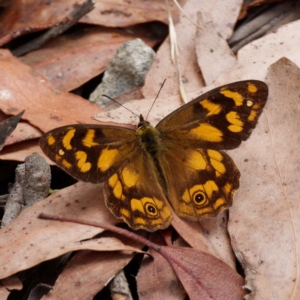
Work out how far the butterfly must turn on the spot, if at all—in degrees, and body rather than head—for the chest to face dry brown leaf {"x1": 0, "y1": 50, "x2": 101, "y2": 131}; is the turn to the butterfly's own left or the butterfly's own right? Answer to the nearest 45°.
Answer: approximately 45° to the butterfly's own left

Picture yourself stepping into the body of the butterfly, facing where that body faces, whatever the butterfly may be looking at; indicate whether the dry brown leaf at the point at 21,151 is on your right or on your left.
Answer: on your left

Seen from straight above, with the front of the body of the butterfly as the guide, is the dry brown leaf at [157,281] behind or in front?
behind

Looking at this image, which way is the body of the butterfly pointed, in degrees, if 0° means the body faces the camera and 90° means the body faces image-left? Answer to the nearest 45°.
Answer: approximately 180°

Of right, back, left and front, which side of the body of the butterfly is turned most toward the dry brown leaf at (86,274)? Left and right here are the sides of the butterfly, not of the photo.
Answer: back

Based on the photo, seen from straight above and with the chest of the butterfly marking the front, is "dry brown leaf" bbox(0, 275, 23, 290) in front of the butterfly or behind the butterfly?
behind

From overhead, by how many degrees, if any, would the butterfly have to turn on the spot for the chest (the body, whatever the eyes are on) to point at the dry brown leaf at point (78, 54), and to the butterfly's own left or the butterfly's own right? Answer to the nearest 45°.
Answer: approximately 45° to the butterfly's own left

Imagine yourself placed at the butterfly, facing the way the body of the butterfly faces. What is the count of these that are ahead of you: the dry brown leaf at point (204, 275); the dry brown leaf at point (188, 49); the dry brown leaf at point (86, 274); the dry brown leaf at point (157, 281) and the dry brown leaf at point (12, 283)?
1

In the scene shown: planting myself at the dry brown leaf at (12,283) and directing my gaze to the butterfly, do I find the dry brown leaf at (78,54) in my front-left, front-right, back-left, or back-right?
front-left

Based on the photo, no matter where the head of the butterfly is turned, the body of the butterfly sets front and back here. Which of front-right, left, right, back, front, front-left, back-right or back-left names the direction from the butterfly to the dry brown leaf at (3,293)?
back-left

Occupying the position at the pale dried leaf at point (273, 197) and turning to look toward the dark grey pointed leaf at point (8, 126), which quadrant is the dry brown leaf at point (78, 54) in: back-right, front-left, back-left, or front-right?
front-right

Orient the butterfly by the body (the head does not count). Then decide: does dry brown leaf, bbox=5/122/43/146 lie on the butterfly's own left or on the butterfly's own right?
on the butterfly's own left

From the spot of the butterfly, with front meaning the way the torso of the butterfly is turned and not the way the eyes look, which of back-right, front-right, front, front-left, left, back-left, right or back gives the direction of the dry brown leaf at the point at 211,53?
front

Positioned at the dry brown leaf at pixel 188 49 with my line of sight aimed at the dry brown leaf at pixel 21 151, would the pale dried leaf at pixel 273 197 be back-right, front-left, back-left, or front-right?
front-left

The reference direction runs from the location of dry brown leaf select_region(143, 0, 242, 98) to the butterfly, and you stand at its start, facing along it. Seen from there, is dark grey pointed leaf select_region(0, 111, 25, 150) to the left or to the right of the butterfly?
right
